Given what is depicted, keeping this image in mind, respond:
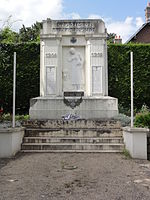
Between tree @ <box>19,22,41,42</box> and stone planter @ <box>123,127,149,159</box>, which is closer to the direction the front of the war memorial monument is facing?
the stone planter

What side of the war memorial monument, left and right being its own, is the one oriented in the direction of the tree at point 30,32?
back

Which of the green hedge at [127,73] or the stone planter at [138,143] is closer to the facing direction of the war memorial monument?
the stone planter

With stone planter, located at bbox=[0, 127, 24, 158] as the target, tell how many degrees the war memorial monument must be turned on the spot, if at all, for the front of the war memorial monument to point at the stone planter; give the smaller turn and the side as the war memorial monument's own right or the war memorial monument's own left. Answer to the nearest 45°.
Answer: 0° — it already faces it

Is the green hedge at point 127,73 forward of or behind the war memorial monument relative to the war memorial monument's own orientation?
behind

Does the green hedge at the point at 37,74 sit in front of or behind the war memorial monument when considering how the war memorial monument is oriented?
behind

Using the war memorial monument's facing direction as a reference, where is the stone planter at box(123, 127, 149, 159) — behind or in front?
in front

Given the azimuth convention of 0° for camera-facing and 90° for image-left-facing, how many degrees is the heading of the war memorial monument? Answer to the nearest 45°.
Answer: approximately 0°

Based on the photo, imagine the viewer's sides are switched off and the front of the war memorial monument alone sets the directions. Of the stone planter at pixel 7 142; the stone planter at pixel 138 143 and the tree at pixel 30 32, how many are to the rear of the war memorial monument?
1
